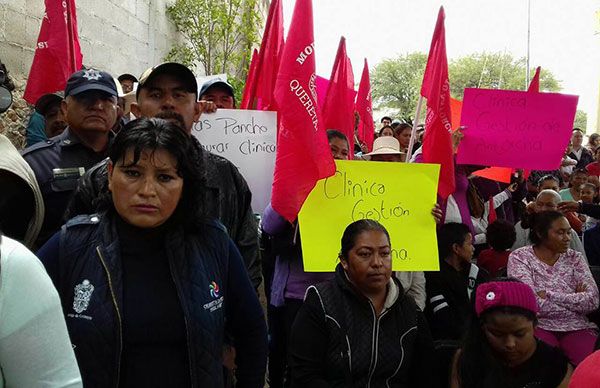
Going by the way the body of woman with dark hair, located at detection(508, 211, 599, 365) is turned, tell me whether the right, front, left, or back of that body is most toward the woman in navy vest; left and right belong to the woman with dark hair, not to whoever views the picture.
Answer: right

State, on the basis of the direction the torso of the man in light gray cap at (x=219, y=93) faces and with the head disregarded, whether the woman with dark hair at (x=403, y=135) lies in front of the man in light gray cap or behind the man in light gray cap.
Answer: behind

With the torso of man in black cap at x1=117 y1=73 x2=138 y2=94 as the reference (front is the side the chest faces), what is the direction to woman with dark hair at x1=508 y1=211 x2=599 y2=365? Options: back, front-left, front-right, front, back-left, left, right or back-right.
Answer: front-left

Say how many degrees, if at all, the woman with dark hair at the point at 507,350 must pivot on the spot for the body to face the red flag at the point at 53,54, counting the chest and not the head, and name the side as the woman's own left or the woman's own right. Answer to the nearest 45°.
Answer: approximately 90° to the woman's own right

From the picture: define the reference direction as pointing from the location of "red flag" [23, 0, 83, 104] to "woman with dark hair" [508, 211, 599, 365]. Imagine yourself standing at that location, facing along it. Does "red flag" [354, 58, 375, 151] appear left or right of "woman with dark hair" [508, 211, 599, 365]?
left

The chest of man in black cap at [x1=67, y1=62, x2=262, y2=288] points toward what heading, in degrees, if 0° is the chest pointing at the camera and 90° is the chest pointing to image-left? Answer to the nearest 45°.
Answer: approximately 0°
